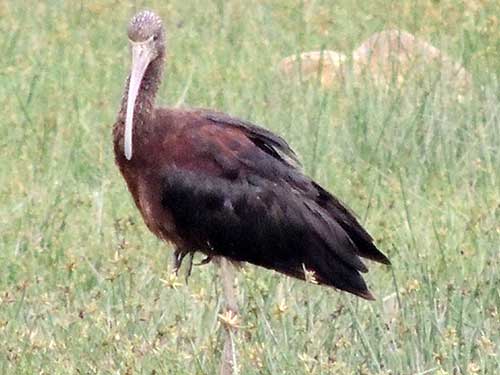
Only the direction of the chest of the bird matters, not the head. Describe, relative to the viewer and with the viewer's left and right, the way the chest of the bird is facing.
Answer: facing to the left of the viewer
